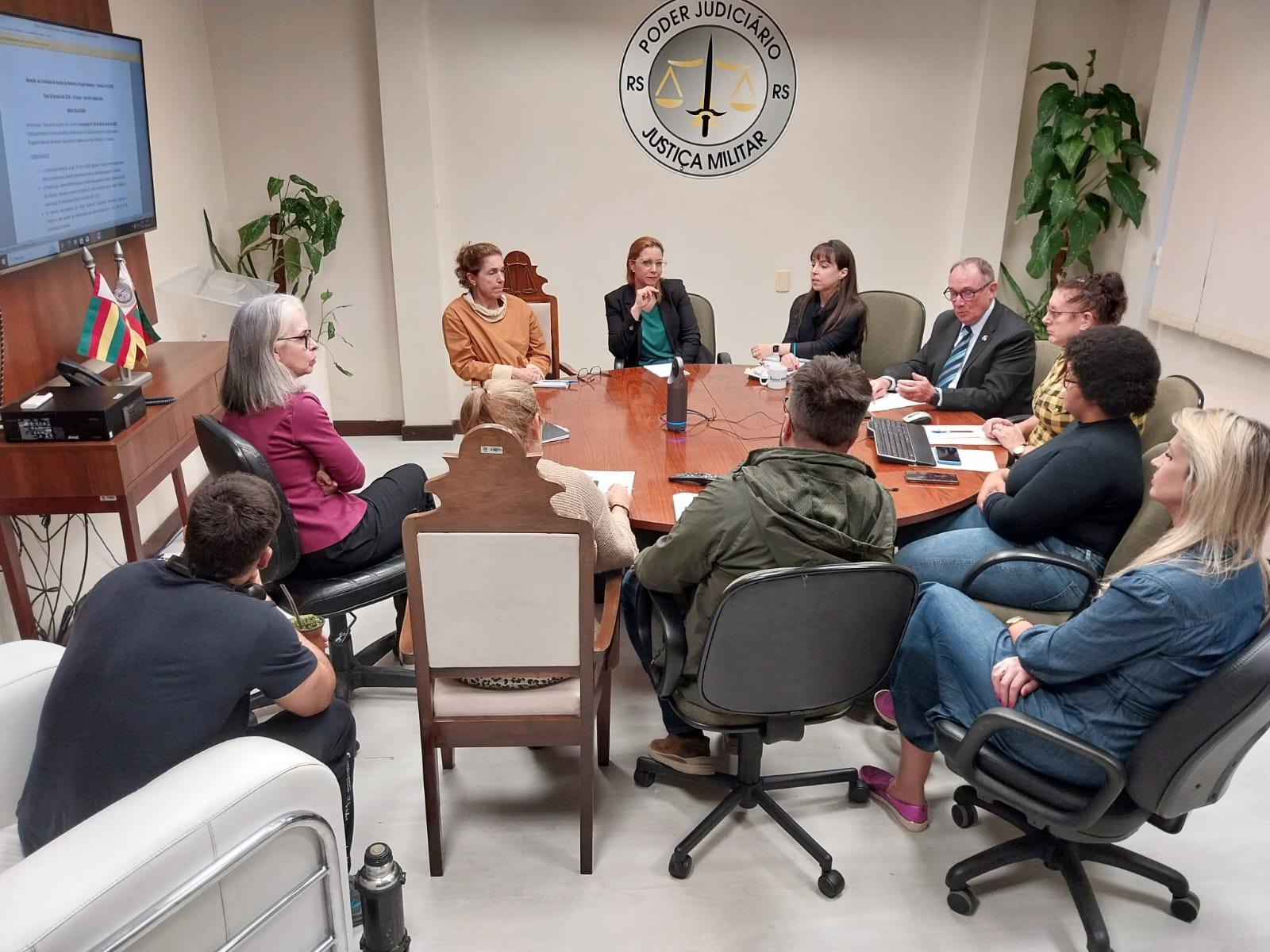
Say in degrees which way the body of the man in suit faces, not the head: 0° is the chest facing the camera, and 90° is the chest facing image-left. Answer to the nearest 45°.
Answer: approximately 45°

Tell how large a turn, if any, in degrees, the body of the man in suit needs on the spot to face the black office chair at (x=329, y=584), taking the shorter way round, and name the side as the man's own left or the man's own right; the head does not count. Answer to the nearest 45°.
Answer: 0° — they already face it

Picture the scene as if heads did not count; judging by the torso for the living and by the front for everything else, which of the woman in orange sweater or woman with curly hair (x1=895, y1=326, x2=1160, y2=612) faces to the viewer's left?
the woman with curly hair

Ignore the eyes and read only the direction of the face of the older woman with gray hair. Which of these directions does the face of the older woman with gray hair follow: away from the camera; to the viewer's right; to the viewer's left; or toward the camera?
to the viewer's right

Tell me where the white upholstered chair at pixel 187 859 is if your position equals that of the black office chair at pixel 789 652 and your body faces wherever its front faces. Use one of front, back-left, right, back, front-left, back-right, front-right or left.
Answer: left

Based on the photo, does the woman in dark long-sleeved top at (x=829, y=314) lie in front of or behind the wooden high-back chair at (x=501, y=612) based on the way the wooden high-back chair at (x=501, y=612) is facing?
in front

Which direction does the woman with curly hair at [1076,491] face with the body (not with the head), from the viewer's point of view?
to the viewer's left

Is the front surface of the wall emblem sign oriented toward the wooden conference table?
yes

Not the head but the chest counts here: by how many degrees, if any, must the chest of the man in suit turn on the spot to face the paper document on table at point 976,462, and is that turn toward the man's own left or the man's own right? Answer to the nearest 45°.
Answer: approximately 45° to the man's own left

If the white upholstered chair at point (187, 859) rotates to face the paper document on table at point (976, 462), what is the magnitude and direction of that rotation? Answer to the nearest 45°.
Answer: approximately 45° to its right

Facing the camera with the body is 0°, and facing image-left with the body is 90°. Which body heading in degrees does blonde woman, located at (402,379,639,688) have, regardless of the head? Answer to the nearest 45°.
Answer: approximately 180°

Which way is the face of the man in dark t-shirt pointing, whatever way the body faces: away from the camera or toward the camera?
away from the camera

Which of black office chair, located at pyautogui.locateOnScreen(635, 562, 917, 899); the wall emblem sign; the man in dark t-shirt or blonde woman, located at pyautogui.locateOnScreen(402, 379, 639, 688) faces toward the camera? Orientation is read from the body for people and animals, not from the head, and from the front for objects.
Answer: the wall emblem sign

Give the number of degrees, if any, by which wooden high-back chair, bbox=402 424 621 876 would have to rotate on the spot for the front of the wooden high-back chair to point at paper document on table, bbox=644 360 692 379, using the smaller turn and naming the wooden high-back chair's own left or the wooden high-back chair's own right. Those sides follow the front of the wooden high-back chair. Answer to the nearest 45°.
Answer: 0° — it already faces it

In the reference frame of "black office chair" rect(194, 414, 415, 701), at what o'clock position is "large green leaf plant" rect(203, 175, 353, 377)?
The large green leaf plant is roughly at 9 o'clock from the black office chair.

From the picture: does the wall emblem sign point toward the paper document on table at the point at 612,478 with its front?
yes

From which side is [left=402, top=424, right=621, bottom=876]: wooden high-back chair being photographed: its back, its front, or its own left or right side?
back
